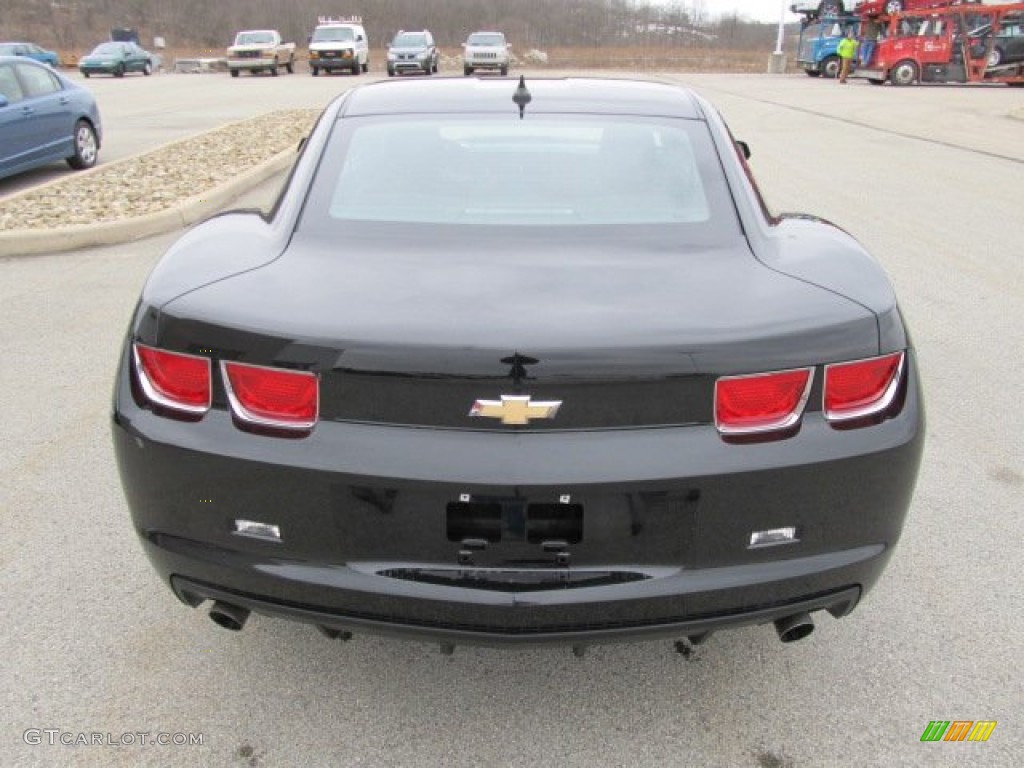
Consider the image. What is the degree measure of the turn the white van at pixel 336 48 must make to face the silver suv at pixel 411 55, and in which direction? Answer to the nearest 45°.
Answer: approximately 90° to its left

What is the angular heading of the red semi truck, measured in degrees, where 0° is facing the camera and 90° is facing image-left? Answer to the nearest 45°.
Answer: approximately 90°

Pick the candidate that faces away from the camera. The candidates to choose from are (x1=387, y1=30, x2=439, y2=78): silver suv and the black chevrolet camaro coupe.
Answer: the black chevrolet camaro coupe

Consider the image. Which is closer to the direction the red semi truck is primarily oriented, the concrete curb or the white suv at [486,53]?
the white suv

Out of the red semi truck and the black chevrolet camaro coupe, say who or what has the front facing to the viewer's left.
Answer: the red semi truck

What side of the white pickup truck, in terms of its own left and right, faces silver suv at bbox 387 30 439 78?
left

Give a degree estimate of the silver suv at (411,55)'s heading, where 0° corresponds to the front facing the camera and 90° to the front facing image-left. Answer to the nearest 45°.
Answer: approximately 45°

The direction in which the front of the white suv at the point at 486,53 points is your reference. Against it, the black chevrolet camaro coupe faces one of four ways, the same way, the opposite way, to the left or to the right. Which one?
the opposite way

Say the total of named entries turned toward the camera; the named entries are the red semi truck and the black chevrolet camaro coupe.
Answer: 0

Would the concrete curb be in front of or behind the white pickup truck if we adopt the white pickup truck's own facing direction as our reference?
in front

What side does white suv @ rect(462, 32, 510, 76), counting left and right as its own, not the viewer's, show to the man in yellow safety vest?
left

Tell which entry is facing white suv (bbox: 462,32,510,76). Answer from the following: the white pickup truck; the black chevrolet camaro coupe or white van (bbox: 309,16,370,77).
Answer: the black chevrolet camaro coupe

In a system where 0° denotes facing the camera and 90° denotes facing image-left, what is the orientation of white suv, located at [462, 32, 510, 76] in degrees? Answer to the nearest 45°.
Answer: approximately 0°

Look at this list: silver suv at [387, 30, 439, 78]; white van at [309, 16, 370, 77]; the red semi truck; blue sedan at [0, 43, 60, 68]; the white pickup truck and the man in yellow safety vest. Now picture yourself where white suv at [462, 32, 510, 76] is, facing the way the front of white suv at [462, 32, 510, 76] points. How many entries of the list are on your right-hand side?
4

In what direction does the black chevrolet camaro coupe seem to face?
away from the camera
